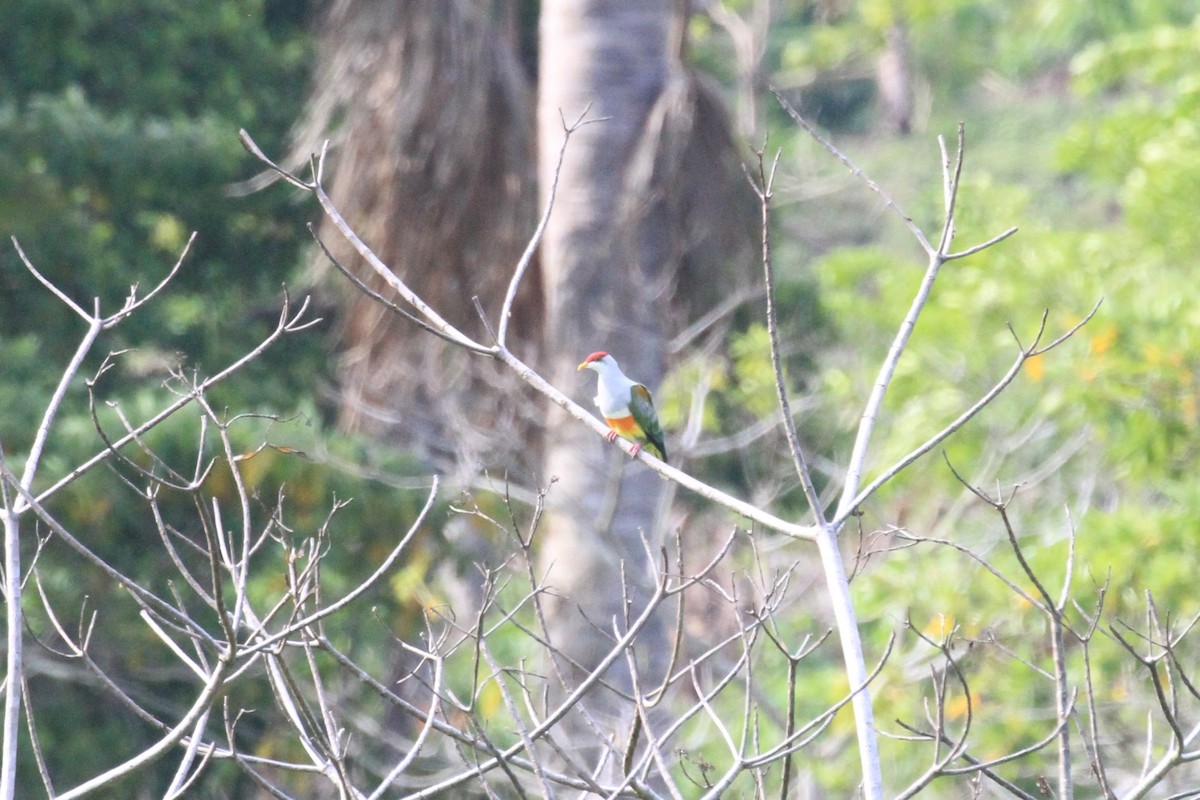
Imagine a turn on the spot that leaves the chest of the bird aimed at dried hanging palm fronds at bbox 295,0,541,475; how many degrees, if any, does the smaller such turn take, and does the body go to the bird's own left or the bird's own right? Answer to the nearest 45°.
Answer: approximately 135° to the bird's own right

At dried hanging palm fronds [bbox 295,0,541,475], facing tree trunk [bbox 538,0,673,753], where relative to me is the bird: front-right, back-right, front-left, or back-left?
front-right

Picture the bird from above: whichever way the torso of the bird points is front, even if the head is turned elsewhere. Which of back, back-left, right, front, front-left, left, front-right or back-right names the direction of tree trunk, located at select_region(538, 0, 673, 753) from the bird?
back-right

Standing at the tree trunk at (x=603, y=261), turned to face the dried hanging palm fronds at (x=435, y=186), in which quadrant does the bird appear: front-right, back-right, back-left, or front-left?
back-left

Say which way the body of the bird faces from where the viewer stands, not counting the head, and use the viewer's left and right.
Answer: facing the viewer and to the left of the viewer
